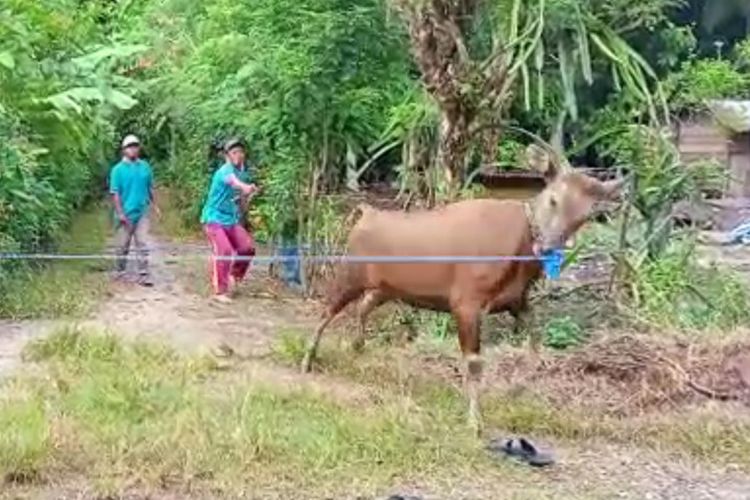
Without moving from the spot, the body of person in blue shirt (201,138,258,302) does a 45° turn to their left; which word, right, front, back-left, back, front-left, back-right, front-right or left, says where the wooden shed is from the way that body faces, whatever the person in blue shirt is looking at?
front-left

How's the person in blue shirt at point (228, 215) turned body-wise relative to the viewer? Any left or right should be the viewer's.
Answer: facing the viewer and to the right of the viewer

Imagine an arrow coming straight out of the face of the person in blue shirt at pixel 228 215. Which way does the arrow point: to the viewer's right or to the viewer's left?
to the viewer's right

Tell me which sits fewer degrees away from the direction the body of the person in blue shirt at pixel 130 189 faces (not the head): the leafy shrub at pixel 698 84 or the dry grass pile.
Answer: the dry grass pile

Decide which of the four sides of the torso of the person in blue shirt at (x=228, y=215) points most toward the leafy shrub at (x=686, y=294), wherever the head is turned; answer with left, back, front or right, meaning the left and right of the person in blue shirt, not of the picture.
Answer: front

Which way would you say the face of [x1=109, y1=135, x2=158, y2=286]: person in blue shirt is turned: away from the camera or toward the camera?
toward the camera

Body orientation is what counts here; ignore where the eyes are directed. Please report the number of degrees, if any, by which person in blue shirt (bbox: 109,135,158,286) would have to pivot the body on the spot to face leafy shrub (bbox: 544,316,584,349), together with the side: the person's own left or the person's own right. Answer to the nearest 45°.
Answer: approximately 45° to the person's own left

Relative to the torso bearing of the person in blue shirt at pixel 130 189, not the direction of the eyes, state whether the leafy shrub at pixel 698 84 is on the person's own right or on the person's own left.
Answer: on the person's own left

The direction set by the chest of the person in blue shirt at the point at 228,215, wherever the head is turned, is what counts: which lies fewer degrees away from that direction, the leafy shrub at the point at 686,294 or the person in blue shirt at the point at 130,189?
the leafy shrub

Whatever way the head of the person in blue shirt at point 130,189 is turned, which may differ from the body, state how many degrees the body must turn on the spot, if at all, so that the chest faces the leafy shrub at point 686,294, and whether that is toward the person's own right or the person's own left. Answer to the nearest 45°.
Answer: approximately 45° to the person's own left

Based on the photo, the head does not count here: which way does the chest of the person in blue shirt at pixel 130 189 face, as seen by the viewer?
toward the camera

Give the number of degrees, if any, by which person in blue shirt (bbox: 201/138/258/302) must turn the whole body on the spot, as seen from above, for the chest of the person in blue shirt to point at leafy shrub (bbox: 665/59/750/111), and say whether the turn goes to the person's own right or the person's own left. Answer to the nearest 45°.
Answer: approximately 45° to the person's own left

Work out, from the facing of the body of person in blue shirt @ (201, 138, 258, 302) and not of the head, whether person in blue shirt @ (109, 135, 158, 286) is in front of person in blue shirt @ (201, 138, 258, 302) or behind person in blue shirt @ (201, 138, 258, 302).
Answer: behind

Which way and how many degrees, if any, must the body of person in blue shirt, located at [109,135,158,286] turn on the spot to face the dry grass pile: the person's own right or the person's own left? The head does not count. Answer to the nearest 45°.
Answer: approximately 45° to the person's own left

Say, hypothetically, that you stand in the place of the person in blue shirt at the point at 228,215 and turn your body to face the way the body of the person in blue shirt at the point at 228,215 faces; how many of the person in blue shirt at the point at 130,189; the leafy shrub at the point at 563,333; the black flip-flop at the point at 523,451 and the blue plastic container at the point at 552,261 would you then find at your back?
1

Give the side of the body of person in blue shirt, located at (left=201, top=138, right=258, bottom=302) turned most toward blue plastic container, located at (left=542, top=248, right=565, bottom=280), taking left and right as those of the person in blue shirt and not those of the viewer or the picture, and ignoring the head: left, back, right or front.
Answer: front

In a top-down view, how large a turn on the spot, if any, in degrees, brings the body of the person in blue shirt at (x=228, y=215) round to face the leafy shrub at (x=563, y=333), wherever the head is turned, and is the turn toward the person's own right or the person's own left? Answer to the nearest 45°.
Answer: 0° — they already face it
